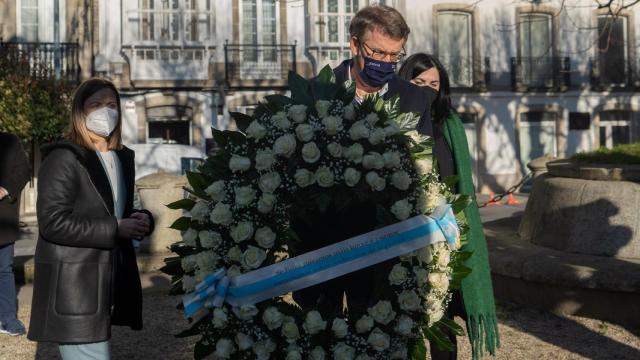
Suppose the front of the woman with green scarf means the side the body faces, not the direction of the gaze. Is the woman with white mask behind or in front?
in front

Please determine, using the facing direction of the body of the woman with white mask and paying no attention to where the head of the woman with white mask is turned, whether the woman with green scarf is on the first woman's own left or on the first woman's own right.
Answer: on the first woman's own left

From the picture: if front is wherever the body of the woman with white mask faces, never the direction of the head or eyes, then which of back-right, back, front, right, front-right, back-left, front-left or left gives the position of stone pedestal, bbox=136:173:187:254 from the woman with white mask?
back-left

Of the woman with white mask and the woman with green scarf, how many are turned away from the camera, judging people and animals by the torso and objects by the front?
0

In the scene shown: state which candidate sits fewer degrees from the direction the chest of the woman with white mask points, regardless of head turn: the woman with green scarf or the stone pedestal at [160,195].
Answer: the woman with green scarf

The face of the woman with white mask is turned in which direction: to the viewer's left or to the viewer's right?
to the viewer's right

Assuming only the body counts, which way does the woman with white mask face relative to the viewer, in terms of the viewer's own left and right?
facing the viewer and to the right of the viewer

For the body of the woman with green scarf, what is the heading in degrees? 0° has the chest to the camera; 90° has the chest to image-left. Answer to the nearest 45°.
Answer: approximately 45°

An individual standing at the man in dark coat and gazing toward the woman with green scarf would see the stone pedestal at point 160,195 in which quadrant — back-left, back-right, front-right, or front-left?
back-left

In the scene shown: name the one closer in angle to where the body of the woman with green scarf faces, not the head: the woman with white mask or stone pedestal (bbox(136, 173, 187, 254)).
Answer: the woman with white mask
